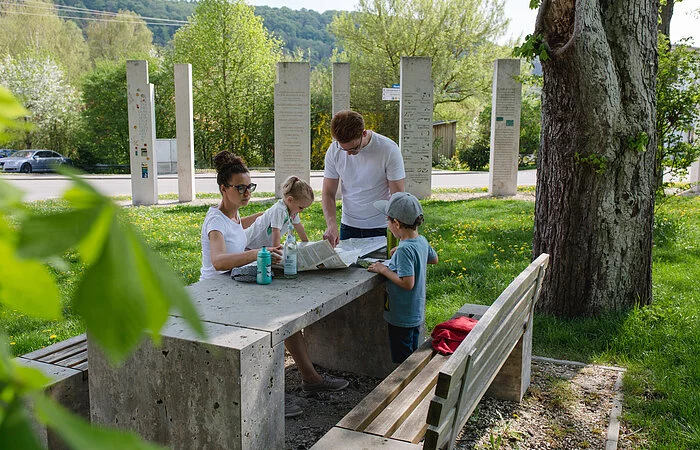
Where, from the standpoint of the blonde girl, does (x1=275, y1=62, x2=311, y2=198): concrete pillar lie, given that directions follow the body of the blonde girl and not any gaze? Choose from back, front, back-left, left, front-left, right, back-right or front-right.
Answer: back-left

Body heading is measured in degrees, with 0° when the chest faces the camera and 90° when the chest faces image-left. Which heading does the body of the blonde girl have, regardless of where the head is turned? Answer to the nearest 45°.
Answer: approximately 315°

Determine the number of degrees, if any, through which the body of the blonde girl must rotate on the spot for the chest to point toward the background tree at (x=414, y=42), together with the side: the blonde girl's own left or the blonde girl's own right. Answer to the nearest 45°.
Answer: approximately 135° to the blonde girl's own left

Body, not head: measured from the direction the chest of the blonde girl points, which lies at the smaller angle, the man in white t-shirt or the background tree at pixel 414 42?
the man in white t-shirt

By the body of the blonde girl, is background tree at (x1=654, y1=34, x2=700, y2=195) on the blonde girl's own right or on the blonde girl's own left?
on the blonde girl's own left

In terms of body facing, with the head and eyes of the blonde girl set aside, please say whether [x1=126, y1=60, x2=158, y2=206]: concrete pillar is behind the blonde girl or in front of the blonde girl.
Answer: behind

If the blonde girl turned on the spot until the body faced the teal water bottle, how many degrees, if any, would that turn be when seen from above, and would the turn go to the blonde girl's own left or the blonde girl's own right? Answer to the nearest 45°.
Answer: approximately 45° to the blonde girl's own right
